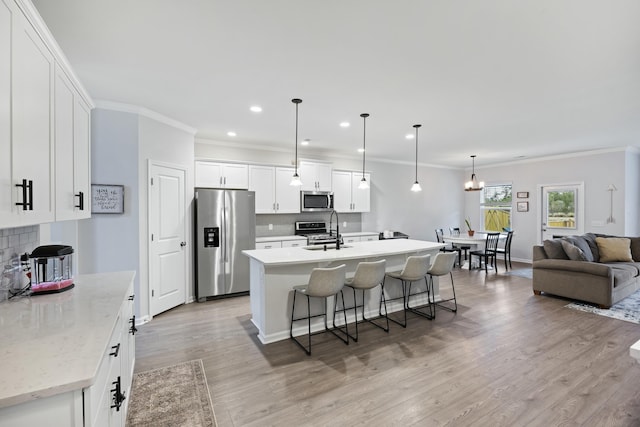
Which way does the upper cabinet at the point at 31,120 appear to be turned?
to the viewer's right

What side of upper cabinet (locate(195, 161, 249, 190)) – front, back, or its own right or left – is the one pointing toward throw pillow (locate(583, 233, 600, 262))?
left

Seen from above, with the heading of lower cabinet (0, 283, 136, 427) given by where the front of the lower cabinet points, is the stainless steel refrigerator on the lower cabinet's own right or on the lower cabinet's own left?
on the lower cabinet's own left

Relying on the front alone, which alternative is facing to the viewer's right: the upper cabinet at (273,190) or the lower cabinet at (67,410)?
the lower cabinet

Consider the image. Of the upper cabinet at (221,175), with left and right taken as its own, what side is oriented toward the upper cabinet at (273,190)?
left

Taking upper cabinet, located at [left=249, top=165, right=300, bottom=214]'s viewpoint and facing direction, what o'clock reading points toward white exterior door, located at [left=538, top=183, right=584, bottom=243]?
The white exterior door is roughly at 9 o'clock from the upper cabinet.

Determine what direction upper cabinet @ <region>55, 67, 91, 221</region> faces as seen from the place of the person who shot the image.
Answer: facing to the right of the viewer

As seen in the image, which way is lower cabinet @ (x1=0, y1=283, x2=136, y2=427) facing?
to the viewer's right

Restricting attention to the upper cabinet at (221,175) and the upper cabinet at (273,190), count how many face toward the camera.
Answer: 2
